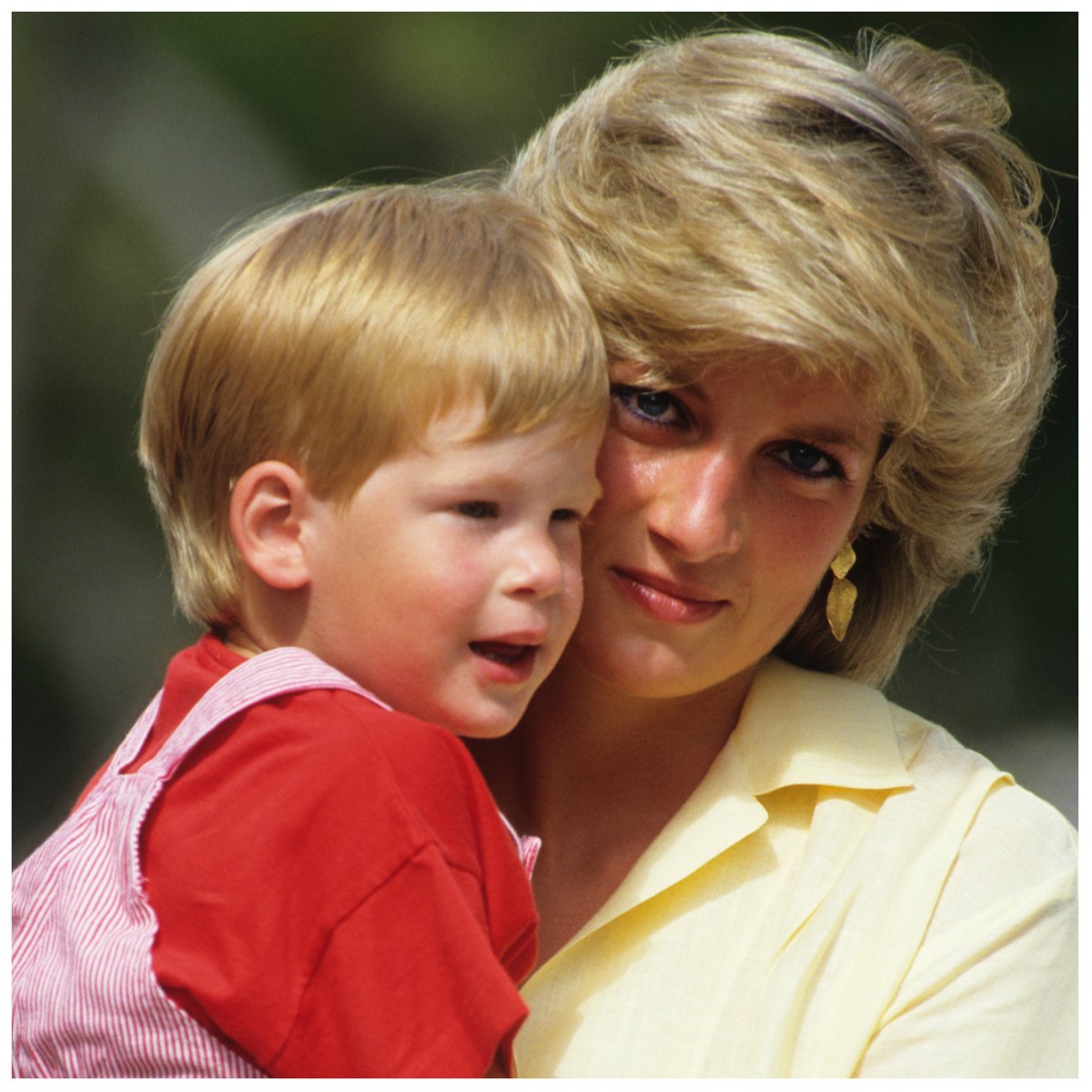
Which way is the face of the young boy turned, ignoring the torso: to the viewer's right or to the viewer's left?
to the viewer's right

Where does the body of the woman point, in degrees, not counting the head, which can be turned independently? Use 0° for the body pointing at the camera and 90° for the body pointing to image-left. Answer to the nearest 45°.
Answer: approximately 45°

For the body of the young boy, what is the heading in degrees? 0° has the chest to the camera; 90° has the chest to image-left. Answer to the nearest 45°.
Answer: approximately 270°
